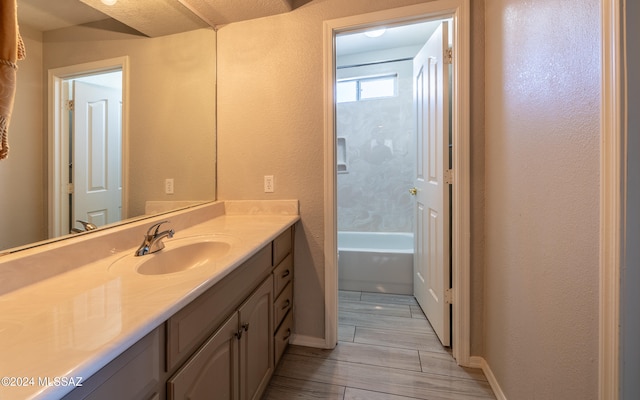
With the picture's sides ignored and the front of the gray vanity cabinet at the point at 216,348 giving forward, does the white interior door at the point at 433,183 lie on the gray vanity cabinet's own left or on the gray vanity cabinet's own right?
on the gray vanity cabinet's own left

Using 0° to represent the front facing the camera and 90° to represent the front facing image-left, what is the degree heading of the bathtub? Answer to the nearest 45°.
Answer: approximately 0°

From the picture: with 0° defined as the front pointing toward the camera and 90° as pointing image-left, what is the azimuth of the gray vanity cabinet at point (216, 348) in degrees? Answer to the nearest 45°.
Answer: approximately 315°

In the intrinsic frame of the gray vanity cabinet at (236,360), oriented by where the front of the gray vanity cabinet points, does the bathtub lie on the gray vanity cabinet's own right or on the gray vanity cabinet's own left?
on the gray vanity cabinet's own left
